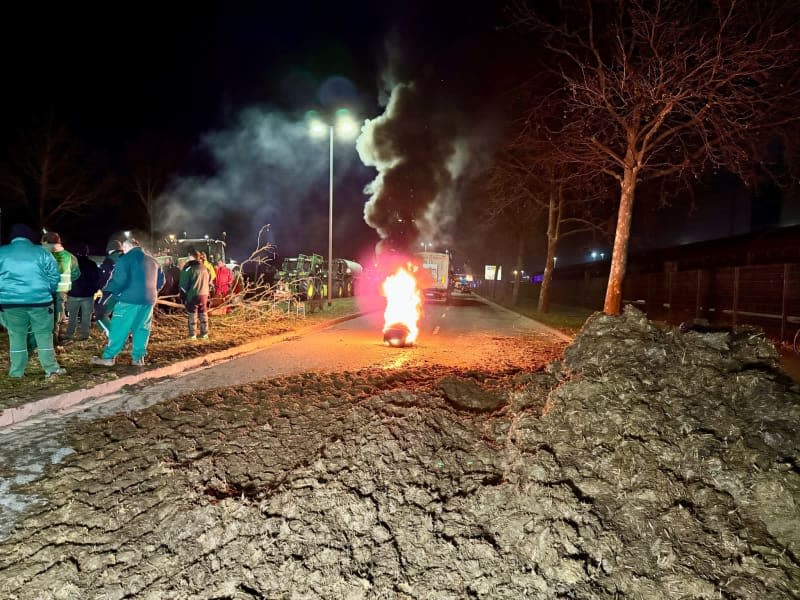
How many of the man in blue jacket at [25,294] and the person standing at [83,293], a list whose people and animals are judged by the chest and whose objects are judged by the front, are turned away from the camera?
2

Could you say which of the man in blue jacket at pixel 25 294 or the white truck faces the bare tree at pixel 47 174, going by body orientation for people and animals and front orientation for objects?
the man in blue jacket

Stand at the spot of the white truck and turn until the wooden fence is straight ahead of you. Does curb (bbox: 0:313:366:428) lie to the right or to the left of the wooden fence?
right

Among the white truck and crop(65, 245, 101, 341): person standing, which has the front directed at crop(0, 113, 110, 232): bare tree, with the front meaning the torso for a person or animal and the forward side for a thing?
the person standing

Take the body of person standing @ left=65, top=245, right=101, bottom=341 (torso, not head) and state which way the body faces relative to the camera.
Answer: away from the camera

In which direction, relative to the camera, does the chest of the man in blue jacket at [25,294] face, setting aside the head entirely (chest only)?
away from the camera
